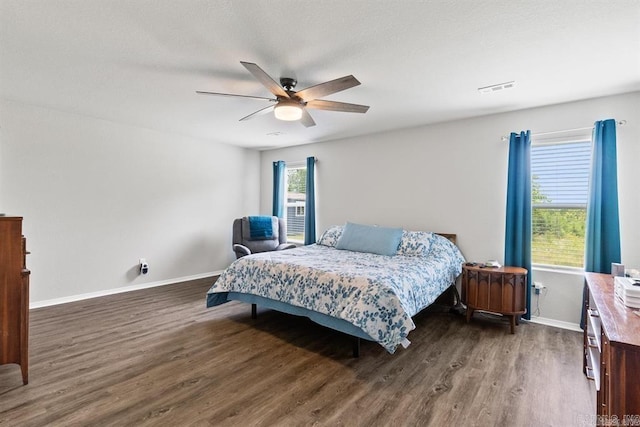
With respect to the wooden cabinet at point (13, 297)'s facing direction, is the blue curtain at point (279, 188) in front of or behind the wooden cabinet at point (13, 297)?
in front

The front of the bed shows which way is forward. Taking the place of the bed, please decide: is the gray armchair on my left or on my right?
on my right

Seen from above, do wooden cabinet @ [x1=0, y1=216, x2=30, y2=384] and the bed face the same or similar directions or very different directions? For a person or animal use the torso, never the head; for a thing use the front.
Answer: very different directions

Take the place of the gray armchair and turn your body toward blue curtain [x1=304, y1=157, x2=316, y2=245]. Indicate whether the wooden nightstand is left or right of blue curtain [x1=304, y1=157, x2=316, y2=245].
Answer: right

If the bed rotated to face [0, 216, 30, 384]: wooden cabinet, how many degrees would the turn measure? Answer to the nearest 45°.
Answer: approximately 45° to its right

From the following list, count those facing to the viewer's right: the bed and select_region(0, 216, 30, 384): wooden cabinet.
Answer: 1

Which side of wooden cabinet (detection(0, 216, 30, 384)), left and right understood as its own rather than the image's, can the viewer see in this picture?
right

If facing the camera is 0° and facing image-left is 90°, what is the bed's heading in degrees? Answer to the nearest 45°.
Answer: approximately 45°
